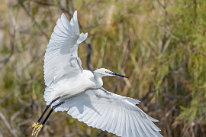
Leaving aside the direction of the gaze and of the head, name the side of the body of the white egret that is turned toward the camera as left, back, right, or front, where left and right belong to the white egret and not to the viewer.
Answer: right
